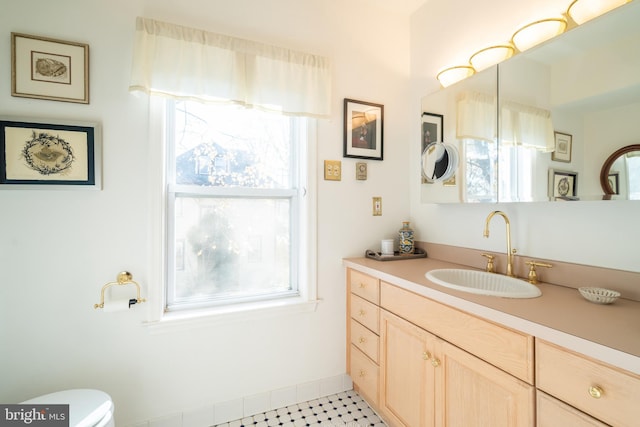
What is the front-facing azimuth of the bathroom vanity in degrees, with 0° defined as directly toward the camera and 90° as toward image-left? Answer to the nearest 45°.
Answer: approximately 45°

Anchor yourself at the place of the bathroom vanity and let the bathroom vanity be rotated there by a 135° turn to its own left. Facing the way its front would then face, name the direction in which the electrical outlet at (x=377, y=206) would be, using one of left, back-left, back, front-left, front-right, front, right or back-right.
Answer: back-left

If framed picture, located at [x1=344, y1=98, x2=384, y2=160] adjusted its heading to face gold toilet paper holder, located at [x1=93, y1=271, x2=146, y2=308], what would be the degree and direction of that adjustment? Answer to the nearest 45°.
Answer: approximately 90° to its right

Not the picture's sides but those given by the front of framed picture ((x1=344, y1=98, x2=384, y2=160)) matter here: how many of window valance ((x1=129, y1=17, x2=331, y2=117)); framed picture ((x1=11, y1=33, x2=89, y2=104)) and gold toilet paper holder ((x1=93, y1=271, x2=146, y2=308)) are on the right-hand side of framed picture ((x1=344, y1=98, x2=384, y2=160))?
3

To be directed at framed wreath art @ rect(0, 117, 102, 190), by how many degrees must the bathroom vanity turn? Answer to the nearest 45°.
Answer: approximately 45° to its right

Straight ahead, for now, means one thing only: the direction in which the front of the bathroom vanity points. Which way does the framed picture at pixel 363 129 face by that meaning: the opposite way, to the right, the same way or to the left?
to the left

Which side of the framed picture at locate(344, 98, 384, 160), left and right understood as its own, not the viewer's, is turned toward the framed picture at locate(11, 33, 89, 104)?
right

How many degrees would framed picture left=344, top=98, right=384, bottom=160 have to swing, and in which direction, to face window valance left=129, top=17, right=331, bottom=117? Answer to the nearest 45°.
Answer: approximately 90° to its right

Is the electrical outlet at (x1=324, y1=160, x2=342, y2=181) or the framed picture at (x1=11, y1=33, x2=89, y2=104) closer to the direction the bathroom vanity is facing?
the framed picture

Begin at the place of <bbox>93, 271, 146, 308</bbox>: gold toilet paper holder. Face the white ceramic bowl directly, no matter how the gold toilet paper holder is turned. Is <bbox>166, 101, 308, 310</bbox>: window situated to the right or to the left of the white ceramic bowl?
left

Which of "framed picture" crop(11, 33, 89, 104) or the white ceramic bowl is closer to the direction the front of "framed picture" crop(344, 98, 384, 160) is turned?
the white ceramic bowl

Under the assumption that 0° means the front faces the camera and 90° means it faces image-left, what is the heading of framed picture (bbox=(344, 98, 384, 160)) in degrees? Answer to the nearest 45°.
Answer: approximately 315°
